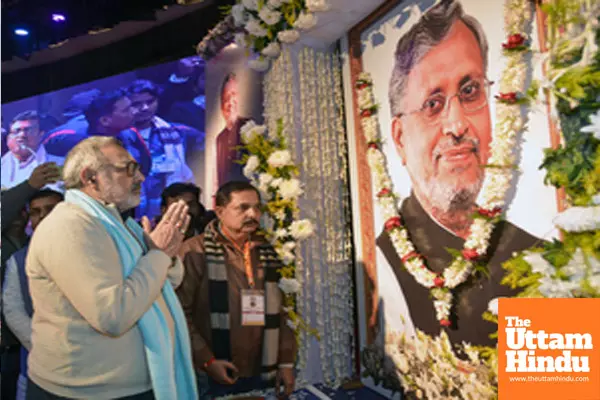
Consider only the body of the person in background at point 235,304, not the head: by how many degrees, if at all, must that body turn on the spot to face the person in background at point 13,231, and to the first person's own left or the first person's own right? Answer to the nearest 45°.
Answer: approximately 135° to the first person's own right

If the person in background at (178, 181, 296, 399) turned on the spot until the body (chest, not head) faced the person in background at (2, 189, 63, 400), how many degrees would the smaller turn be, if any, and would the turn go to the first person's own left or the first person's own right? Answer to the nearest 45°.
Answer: approximately 135° to the first person's own right

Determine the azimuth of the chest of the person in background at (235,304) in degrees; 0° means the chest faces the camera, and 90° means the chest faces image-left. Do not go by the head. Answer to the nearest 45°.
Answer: approximately 315°
